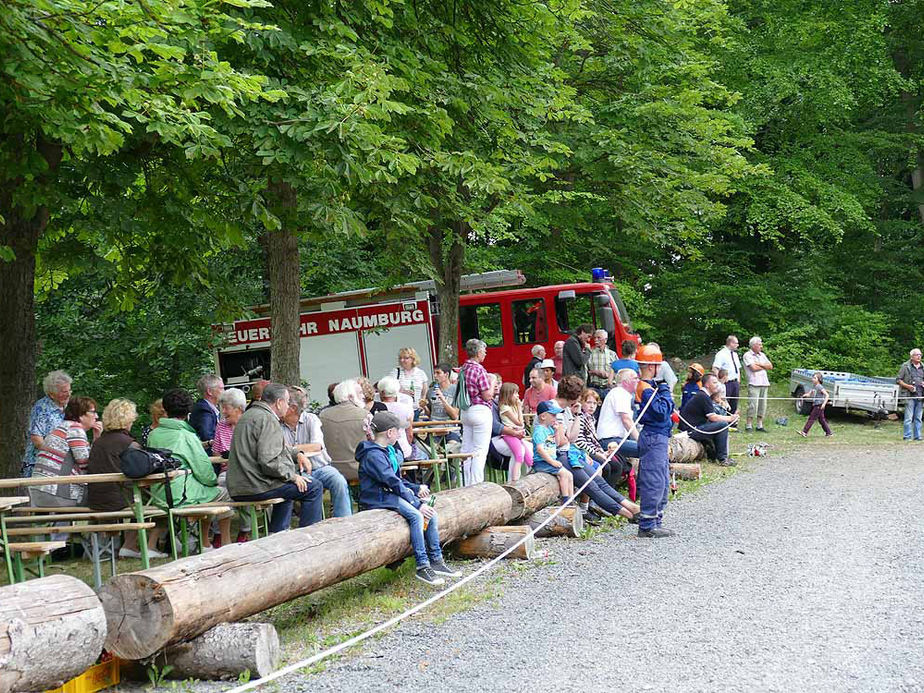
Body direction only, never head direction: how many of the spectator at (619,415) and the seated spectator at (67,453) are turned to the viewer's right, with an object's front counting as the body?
2

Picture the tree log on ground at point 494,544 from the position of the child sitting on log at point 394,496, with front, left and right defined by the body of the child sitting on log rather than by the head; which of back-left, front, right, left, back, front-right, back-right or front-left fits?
front-left

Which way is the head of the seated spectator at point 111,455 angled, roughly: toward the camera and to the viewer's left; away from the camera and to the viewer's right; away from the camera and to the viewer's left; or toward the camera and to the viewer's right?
away from the camera and to the viewer's right

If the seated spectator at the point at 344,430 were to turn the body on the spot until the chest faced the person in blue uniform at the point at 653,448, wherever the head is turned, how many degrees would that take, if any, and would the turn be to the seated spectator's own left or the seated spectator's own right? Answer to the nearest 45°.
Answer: approximately 45° to the seated spectator's own right

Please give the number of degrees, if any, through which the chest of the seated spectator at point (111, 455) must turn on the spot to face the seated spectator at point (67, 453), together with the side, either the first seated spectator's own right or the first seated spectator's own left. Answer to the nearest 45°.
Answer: approximately 90° to the first seated spectator's own left

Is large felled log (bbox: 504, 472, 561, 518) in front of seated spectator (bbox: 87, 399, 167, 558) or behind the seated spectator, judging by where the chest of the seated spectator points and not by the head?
in front

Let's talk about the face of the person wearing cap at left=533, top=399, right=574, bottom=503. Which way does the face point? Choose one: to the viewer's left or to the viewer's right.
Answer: to the viewer's right

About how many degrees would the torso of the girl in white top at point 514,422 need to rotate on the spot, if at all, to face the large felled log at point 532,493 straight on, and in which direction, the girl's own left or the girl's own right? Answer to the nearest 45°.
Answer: approximately 45° to the girl's own right

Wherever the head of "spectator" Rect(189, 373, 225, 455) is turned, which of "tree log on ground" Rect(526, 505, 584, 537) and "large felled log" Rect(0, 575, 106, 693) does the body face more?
the tree log on ground

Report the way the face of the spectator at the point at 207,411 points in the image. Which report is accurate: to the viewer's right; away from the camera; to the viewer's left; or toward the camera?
to the viewer's right

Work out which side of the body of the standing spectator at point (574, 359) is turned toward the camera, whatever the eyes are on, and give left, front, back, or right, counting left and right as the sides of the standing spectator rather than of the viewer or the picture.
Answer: right

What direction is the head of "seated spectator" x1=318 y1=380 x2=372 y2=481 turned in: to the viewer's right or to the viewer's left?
to the viewer's right

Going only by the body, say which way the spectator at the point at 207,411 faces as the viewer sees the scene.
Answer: to the viewer's right

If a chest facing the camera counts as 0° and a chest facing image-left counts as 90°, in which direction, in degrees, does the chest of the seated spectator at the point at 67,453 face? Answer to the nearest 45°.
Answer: approximately 270°

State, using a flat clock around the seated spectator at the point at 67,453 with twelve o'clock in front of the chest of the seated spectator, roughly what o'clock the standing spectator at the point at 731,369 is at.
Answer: The standing spectator is roughly at 11 o'clock from the seated spectator.
